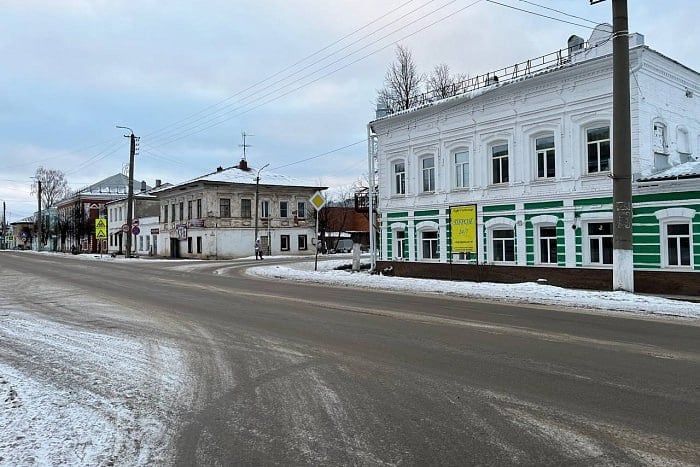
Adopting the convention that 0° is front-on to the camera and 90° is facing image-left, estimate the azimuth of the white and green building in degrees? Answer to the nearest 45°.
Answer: approximately 45°
